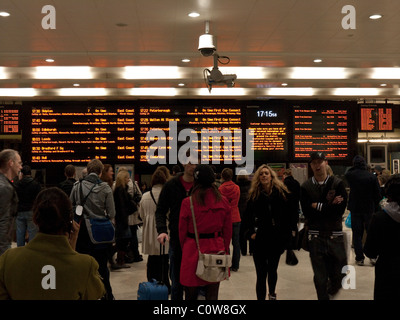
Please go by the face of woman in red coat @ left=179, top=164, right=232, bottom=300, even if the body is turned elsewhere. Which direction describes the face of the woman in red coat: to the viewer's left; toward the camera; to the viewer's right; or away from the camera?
away from the camera

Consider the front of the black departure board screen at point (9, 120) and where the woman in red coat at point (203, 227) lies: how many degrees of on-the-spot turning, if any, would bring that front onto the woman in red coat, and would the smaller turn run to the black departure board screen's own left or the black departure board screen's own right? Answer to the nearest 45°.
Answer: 0° — it already faces them

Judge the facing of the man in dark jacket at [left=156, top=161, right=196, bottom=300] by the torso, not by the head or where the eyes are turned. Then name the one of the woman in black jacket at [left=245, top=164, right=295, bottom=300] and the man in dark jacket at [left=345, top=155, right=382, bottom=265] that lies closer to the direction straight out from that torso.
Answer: the woman in black jacket

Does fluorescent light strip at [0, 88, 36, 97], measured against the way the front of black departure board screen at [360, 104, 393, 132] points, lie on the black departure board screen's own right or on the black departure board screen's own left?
on the black departure board screen's own right

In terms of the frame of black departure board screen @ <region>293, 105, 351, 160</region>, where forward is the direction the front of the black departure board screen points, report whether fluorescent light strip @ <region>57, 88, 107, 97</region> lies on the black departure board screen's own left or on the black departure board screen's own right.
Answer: on the black departure board screen's own right
